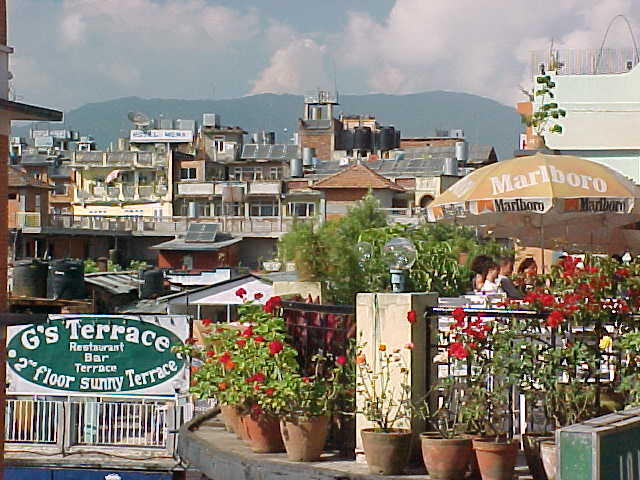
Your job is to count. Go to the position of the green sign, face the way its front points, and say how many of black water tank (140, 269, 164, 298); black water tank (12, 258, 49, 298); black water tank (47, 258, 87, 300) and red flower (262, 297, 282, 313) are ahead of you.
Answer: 1

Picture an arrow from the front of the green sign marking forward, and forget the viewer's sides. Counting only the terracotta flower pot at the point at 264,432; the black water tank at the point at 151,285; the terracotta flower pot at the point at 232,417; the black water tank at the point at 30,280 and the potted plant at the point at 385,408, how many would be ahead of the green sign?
3

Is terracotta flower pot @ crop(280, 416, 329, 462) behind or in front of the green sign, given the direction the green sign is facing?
in front

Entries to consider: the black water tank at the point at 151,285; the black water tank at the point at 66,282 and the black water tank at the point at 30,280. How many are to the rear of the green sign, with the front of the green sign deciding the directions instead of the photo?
3

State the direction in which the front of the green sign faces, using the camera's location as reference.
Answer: facing the viewer

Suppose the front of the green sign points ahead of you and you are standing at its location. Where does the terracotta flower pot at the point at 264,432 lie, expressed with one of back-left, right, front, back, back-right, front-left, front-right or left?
front

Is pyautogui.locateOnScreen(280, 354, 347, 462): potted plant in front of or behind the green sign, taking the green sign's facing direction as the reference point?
in front

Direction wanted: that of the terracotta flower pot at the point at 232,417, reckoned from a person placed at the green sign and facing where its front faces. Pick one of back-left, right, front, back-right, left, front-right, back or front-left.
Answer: front

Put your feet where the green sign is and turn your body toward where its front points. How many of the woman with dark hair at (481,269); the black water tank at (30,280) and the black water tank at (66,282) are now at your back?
2

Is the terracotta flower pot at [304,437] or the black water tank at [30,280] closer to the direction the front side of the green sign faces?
the terracotta flower pot

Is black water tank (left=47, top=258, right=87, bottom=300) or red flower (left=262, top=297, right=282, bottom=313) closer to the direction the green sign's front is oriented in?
the red flower

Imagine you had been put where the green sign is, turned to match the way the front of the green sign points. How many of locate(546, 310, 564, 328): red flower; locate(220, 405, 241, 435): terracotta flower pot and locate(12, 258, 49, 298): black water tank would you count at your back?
1

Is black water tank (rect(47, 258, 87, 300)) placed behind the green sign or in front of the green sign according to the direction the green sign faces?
behind

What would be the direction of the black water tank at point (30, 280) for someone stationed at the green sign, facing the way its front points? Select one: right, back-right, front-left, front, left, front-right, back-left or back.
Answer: back
